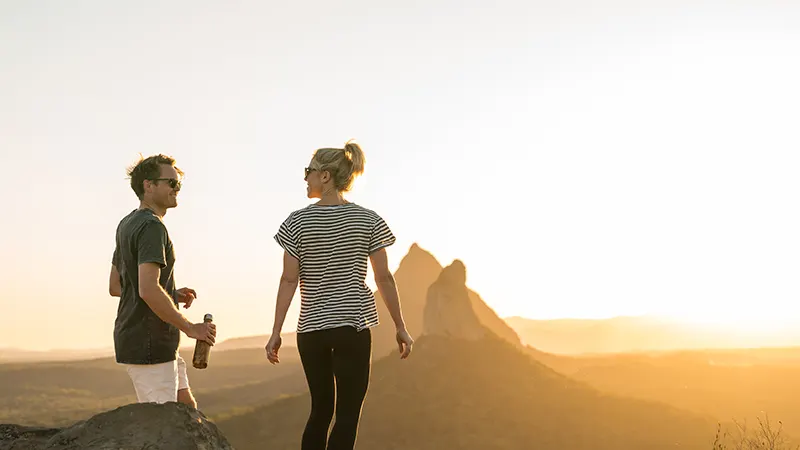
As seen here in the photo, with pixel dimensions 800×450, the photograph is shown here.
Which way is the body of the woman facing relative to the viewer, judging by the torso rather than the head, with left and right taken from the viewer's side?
facing away from the viewer

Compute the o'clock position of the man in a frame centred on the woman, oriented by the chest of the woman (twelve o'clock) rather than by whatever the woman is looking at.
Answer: The man is roughly at 9 o'clock from the woman.

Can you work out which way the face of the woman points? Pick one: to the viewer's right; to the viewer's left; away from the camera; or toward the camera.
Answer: to the viewer's left

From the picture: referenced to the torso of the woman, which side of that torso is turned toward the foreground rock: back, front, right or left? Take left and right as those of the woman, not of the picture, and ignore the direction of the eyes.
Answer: left
